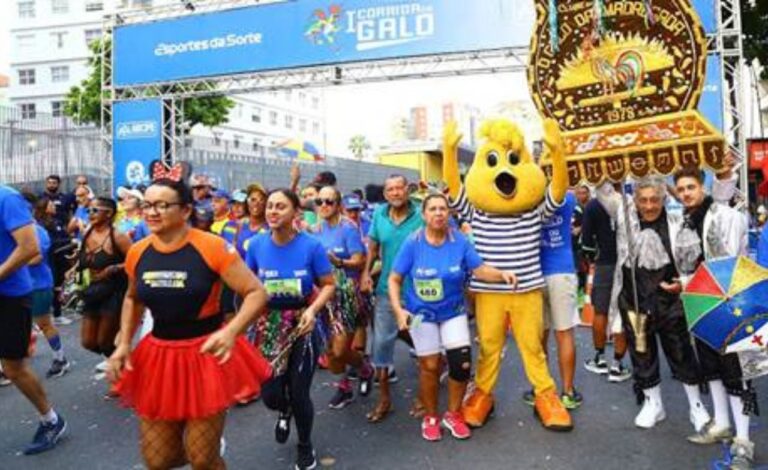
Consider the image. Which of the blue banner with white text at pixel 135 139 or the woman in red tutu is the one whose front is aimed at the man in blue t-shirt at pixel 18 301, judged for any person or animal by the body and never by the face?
the blue banner with white text

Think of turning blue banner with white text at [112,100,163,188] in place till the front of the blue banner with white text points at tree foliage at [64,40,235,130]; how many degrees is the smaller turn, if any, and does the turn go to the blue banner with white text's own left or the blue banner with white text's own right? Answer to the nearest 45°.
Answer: approximately 180°

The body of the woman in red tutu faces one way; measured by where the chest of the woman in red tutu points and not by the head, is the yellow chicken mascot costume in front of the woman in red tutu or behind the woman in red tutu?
behind

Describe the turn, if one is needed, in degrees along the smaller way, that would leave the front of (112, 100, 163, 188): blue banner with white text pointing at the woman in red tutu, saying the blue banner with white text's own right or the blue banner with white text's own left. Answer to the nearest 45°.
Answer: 0° — it already faces them

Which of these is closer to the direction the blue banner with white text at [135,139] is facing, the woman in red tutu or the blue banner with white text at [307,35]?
the woman in red tutu

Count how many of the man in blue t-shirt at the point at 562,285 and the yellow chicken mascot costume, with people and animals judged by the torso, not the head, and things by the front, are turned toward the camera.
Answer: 2

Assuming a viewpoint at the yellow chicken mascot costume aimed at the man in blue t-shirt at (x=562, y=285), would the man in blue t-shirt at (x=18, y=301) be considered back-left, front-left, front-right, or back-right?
back-left

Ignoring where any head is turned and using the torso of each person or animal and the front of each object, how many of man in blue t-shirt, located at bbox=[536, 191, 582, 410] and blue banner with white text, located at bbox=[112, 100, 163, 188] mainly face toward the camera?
2
